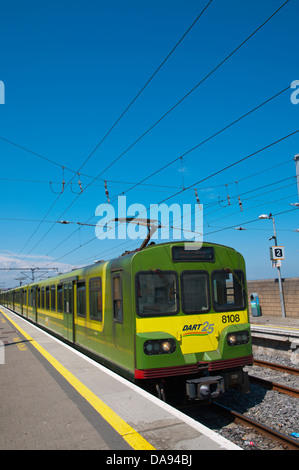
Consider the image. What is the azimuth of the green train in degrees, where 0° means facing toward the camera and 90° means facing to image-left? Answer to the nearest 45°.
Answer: approximately 315°

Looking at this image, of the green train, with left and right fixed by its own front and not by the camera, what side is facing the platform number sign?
left
